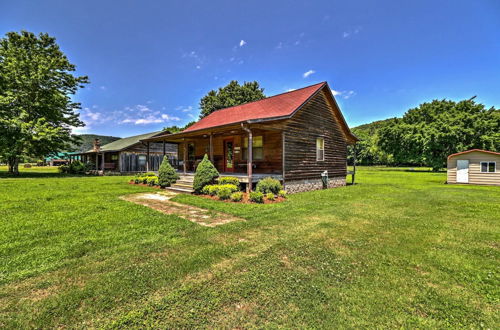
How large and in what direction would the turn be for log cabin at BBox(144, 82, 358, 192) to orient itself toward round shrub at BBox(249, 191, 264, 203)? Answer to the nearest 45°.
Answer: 0° — it already faces it

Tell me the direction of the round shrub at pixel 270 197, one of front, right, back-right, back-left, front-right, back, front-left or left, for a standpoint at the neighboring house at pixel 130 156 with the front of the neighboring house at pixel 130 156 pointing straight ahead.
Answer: front-left

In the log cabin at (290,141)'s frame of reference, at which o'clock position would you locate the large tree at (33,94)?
The large tree is roughly at 2 o'clock from the log cabin.

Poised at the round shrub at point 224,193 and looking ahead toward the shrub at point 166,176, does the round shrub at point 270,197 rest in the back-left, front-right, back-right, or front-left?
back-right

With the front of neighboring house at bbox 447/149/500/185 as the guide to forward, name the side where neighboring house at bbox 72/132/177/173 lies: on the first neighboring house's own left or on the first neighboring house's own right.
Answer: on the first neighboring house's own right

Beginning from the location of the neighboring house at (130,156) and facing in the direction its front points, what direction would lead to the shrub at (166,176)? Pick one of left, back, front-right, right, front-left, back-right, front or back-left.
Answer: front-left

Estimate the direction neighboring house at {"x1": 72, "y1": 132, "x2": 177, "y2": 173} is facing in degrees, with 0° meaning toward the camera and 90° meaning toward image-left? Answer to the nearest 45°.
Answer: approximately 45°

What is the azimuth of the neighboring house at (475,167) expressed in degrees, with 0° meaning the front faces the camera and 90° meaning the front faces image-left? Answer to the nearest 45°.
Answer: approximately 0°

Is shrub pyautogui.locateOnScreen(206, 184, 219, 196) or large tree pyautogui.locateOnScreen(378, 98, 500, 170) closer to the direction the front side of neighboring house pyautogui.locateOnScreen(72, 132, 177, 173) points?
the shrub
